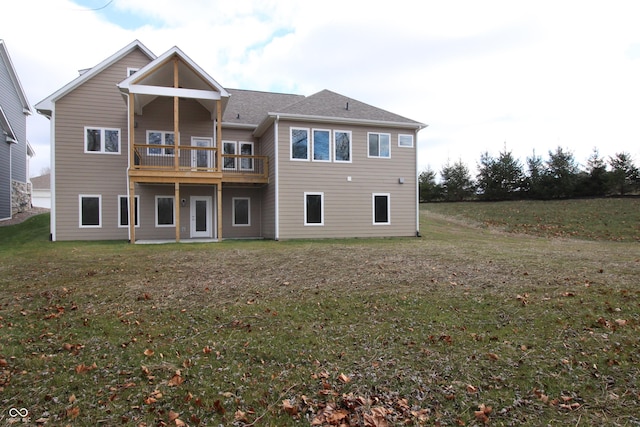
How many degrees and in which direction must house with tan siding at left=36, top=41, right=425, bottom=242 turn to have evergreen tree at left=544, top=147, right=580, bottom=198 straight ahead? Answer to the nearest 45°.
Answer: approximately 90° to its right

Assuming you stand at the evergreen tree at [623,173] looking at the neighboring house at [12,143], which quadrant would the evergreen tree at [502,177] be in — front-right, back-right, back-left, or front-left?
front-right

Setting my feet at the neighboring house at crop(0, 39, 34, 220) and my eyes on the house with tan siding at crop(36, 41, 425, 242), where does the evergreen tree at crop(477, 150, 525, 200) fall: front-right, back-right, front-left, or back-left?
front-left

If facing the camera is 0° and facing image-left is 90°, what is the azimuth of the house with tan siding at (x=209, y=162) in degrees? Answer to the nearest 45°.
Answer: approximately 180°

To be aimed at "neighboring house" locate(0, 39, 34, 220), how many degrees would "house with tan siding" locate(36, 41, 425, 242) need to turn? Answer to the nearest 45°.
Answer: approximately 45° to its left

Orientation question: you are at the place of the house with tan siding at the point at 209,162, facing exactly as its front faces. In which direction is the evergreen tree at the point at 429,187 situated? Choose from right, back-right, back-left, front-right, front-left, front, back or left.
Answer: front-right

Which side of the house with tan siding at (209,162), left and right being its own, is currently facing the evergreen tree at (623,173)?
right

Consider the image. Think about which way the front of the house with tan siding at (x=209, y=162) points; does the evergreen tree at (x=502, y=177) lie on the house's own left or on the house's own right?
on the house's own right
